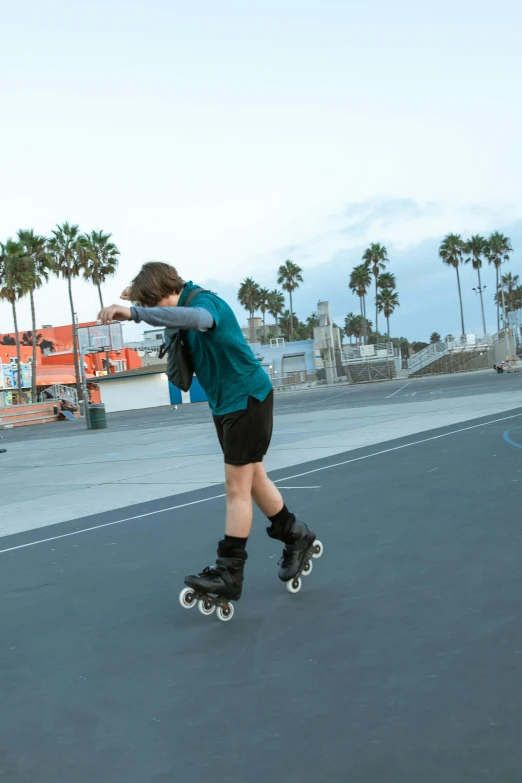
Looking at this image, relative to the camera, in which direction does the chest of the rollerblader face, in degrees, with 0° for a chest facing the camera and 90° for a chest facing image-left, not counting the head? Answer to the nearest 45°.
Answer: approximately 90°
